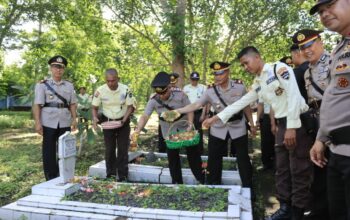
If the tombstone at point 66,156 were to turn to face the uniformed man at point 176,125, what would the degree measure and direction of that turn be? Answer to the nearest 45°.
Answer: approximately 45° to its left

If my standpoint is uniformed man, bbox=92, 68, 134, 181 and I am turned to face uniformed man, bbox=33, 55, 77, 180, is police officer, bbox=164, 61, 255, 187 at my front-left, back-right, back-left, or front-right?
back-left

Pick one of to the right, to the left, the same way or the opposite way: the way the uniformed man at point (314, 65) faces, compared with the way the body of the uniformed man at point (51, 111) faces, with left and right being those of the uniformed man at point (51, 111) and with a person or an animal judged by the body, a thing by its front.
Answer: to the right

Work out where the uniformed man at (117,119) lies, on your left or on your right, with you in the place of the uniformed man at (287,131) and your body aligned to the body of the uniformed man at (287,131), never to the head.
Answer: on your right

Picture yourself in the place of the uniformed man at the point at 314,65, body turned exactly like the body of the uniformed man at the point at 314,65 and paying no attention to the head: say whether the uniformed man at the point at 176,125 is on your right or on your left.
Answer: on your right

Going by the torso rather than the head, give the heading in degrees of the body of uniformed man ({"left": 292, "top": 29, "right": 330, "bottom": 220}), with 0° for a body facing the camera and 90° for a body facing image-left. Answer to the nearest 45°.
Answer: approximately 45°

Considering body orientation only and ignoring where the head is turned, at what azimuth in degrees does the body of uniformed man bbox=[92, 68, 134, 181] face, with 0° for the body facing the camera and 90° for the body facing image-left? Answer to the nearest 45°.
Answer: approximately 0°

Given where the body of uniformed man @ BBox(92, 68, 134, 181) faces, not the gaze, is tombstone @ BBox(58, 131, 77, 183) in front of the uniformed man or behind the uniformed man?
in front

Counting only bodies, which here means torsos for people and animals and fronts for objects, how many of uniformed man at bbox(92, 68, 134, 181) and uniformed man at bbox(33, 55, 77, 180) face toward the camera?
2

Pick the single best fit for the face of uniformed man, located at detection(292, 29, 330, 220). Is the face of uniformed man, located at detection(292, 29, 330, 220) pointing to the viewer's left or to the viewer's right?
to the viewer's left

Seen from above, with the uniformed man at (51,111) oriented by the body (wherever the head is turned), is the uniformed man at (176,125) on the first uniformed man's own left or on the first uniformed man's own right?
on the first uniformed man's own left
